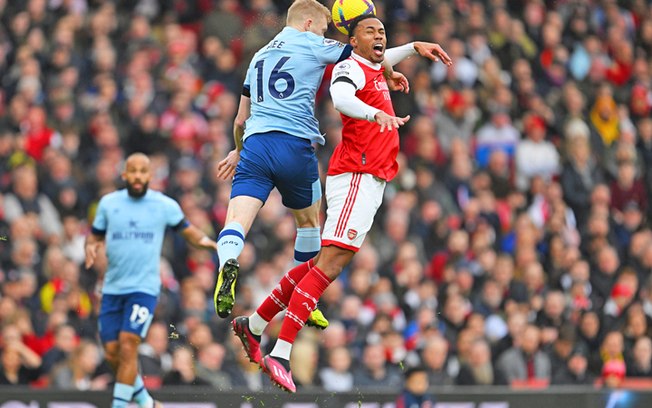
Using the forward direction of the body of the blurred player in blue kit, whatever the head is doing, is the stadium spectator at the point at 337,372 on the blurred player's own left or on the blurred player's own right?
on the blurred player's own left

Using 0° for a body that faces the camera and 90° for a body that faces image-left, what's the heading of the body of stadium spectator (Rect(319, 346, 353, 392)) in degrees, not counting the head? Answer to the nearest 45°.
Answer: approximately 0°

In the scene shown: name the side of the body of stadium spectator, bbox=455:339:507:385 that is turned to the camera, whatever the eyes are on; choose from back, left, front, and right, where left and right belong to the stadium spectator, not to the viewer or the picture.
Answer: front

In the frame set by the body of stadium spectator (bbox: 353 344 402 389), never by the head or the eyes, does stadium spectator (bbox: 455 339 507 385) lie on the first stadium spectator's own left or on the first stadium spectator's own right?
on the first stadium spectator's own left

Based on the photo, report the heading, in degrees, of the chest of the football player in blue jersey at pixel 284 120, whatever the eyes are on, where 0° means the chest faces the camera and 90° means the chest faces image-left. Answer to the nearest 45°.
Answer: approximately 225°

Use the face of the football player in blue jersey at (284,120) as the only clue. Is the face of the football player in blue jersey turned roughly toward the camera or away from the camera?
away from the camera

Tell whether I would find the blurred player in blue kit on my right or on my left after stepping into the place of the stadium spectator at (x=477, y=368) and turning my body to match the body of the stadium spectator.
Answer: on my right

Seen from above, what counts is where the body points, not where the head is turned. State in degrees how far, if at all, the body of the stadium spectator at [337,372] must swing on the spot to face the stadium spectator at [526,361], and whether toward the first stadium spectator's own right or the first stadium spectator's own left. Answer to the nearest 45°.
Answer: approximately 135° to the first stadium spectator's own left

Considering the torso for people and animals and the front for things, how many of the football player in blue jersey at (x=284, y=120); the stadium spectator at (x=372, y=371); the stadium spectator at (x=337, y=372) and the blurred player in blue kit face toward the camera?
3

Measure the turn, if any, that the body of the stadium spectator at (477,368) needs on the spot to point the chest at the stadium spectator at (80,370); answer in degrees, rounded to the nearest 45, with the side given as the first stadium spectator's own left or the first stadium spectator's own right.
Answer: approximately 45° to the first stadium spectator's own right
